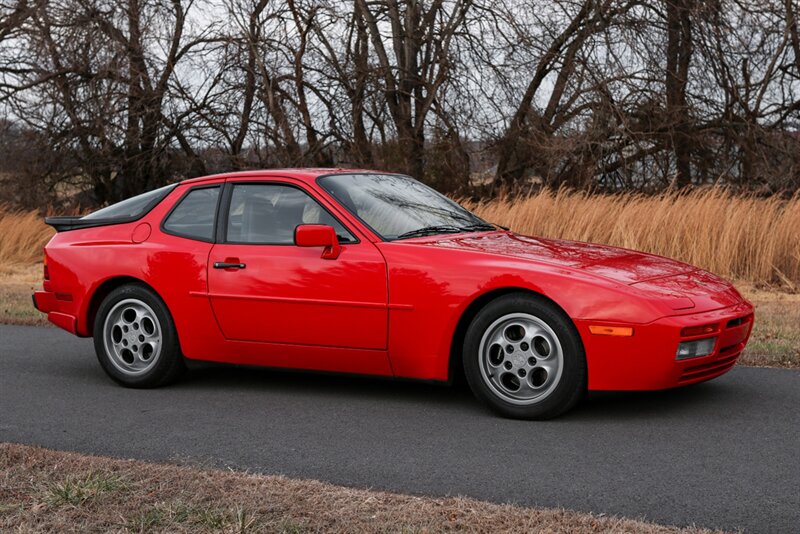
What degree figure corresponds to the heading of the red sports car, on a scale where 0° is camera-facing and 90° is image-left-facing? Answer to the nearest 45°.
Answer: approximately 315°
